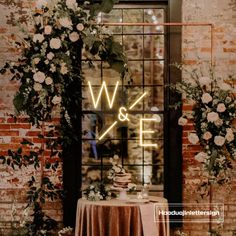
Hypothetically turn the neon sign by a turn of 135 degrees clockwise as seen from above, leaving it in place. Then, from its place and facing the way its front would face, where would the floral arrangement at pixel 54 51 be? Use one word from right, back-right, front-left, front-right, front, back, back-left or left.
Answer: left

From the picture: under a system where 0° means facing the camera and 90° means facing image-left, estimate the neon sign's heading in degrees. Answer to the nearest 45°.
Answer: approximately 0°
